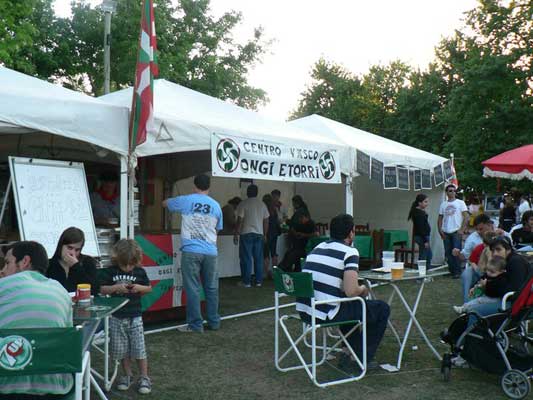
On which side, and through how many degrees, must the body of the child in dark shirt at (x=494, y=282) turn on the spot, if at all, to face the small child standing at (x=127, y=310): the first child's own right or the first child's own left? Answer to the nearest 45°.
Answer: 0° — they already face them

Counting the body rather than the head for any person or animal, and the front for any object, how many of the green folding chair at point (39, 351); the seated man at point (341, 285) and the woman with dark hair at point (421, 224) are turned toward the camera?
0

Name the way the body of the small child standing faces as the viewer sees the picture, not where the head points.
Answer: toward the camera

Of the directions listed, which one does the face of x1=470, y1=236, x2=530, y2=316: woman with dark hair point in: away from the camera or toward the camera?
toward the camera

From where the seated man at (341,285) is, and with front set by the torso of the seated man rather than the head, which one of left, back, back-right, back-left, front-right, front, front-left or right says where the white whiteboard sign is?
back-left

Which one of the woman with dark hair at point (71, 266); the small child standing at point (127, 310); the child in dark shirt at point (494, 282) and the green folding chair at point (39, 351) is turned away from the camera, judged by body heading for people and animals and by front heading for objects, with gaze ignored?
the green folding chair

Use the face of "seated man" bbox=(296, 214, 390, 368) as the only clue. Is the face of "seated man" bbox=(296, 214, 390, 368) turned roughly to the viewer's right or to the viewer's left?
to the viewer's right

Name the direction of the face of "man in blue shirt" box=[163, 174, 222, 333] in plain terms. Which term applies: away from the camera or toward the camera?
away from the camera

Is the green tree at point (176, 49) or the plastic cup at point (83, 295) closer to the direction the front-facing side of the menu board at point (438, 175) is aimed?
the plastic cup

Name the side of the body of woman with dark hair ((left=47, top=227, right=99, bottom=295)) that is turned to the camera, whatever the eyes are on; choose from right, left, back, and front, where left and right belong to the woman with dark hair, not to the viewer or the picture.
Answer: front

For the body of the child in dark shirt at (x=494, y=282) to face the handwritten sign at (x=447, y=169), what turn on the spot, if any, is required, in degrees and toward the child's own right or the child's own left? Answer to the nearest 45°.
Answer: approximately 135° to the child's own right

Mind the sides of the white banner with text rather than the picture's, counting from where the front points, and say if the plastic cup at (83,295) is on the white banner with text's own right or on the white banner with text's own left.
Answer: on the white banner with text's own right

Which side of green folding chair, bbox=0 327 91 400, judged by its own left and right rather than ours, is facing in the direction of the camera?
back

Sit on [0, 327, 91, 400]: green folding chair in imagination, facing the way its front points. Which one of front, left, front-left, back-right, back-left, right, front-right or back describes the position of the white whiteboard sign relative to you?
front
